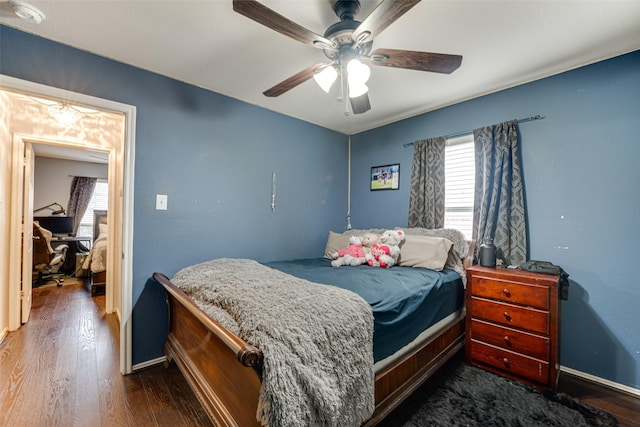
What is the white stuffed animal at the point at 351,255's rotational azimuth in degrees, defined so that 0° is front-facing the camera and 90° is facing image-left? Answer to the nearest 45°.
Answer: approximately 45°

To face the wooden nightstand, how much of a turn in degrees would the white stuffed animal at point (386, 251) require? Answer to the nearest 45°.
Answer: approximately 135° to its left

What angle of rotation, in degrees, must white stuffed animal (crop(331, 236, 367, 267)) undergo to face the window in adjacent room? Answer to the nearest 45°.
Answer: approximately 90° to its right

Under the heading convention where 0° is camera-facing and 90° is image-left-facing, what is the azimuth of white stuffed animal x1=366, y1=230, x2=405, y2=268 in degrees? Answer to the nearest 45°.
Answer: approximately 45°

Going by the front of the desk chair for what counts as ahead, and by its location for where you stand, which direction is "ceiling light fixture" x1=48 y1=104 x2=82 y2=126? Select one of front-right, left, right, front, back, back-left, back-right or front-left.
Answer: back-right

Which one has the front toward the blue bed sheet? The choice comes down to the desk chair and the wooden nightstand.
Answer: the wooden nightstand

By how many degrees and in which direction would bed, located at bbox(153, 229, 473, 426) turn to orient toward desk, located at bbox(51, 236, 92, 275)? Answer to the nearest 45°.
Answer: approximately 90° to its right

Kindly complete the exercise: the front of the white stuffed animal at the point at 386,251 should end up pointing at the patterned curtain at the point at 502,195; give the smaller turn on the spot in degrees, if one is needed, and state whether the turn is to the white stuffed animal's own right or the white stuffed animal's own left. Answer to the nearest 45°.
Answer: approximately 135° to the white stuffed animal's own left

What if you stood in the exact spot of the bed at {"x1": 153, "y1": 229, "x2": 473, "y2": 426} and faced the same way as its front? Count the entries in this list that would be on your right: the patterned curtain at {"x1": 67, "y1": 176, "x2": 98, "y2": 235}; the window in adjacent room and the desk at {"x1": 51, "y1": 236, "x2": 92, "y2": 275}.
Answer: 3

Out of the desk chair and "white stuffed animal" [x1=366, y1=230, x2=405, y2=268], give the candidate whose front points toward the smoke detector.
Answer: the white stuffed animal
